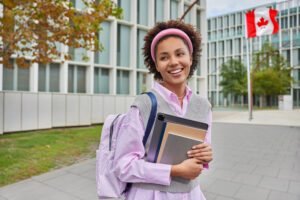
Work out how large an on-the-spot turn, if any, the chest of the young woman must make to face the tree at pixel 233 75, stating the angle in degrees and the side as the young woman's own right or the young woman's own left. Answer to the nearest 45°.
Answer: approximately 135° to the young woman's own left

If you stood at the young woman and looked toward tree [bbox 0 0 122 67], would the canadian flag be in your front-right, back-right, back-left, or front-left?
front-right

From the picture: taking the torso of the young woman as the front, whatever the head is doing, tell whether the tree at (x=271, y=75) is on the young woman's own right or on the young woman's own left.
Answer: on the young woman's own left

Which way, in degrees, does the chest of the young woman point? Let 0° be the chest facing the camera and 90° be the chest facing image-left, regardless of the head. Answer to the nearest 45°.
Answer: approximately 315°

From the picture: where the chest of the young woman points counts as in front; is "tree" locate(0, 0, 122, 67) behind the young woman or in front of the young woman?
behind

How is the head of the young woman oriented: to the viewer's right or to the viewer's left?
to the viewer's right
